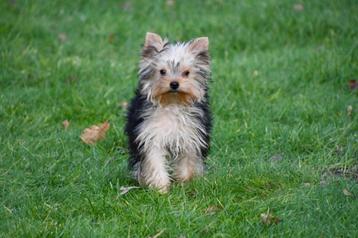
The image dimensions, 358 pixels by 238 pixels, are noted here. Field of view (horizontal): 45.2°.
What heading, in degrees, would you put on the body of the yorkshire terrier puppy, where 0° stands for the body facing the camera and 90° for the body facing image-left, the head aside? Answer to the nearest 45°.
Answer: approximately 0°

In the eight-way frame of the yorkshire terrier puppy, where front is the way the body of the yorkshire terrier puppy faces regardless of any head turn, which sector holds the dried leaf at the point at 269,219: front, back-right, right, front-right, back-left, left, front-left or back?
front-left

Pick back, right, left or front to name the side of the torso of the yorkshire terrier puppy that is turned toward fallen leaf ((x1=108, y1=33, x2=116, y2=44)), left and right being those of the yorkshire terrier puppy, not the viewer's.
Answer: back

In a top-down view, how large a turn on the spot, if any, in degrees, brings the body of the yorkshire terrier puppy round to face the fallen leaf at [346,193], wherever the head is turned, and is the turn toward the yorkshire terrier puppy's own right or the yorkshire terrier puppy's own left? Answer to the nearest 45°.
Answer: approximately 90° to the yorkshire terrier puppy's own left

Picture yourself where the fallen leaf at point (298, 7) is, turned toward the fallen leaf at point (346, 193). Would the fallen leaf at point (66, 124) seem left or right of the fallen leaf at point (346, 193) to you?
right

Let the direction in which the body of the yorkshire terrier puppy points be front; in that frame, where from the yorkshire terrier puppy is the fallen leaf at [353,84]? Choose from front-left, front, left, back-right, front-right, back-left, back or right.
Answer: back-left

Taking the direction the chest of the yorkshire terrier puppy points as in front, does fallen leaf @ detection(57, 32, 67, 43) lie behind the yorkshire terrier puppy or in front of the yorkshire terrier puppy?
behind

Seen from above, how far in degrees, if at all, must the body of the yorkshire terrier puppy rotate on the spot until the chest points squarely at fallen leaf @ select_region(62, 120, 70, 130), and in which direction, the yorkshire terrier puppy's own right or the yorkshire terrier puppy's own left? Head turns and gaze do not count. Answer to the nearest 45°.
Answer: approximately 135° to the yorkshire terrier puppy's own right
